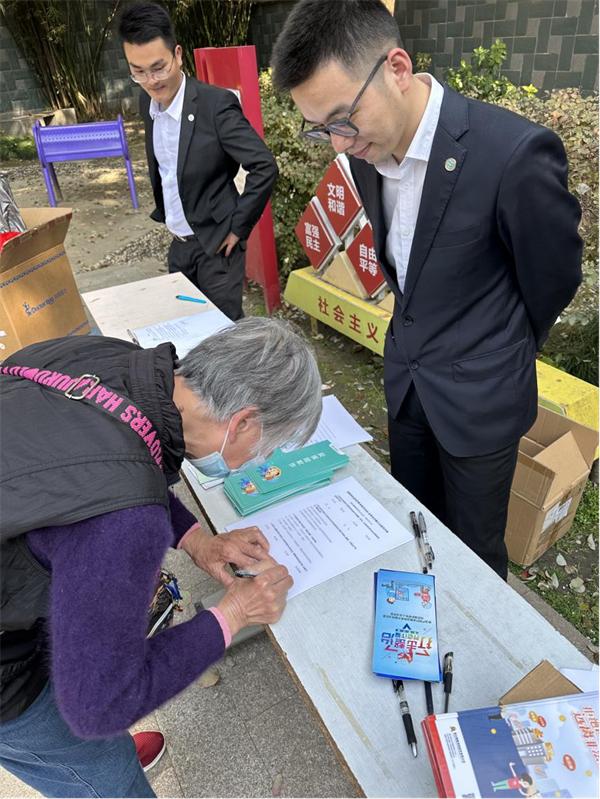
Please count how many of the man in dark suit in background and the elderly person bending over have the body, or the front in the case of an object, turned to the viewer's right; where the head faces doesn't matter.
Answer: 1

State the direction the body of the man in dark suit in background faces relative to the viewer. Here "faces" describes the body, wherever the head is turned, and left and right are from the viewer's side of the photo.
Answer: facing the viewer and to the left of the viewer

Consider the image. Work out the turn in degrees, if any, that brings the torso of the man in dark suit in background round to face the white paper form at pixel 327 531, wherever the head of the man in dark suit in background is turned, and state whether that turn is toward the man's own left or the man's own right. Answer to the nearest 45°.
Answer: approximately 45° to the man's own left

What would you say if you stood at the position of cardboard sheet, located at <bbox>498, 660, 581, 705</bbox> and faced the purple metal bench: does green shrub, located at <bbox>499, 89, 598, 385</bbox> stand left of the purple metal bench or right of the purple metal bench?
right

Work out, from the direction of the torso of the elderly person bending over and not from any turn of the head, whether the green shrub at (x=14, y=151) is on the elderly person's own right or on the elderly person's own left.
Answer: on the elderly person's own left

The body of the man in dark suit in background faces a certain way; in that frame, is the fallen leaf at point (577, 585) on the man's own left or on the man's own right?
on the man's own left

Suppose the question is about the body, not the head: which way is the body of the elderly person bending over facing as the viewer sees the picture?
to the viewer's right

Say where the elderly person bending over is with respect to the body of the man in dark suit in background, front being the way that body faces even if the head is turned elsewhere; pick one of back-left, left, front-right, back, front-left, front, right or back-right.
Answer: front-left

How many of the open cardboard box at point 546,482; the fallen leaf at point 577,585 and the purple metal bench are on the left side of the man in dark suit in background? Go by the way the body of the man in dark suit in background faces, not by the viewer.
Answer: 2

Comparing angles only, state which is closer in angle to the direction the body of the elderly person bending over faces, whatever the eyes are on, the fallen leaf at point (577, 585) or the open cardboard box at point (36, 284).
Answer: the fallen leaf

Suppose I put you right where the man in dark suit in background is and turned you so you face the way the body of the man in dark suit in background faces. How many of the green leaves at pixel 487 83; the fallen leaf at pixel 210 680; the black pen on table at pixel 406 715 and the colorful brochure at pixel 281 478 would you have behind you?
1

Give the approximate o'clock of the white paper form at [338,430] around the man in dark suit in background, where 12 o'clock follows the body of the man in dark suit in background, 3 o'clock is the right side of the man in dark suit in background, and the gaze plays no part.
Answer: The white paper form is roughly at 10 o'clock from the man in dark suit in background.

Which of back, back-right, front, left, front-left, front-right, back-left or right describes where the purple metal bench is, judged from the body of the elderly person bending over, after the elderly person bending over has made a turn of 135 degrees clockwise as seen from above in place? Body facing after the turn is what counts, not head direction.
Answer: back-right
